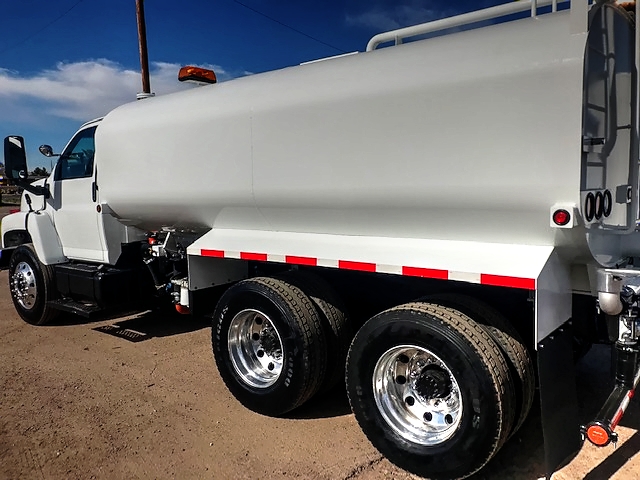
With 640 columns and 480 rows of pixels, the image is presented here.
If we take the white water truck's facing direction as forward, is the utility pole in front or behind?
in front

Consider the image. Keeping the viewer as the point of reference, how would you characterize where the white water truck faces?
facing away from the viewer and to the left of the viewer
